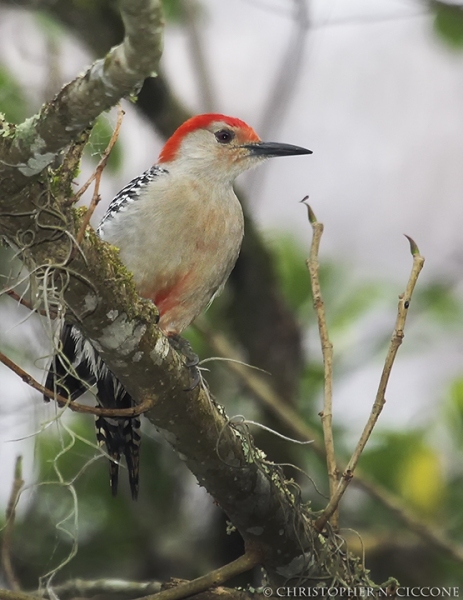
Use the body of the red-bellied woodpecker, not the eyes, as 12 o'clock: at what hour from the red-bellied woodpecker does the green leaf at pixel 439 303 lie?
The green leaf is roughly at 9 o'clock from the red-bellied woodpecker.
